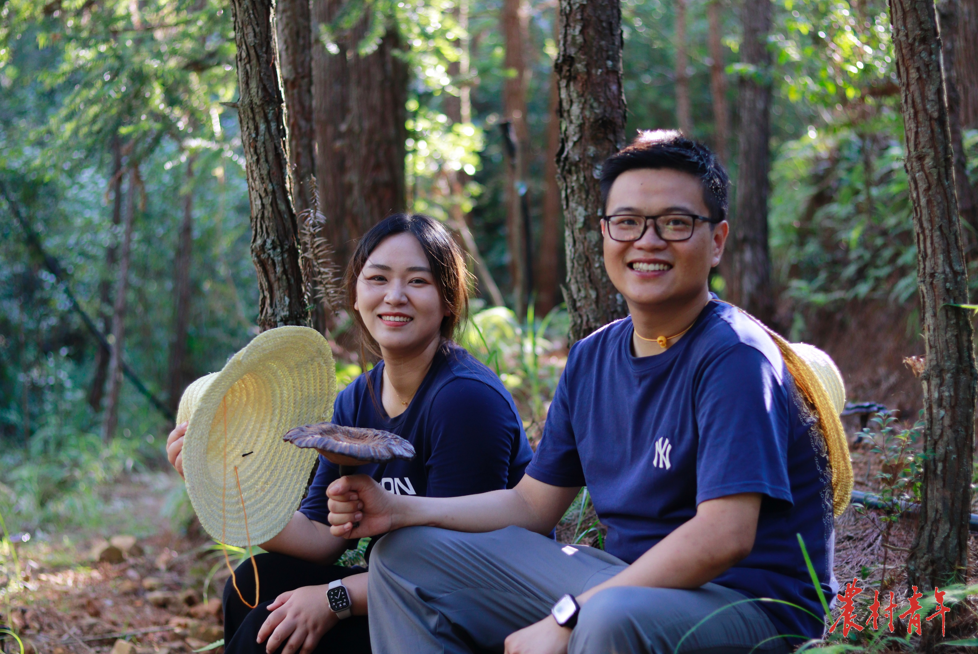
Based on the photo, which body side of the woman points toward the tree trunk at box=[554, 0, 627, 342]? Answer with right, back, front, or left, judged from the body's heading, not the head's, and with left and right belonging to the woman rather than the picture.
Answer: back

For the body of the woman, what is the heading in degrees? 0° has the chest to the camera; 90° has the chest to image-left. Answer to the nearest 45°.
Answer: approximately 45°

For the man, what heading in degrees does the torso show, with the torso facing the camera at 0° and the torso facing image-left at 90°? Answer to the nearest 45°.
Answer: approximately 45°

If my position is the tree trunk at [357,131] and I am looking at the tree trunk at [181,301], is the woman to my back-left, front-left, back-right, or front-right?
back-left

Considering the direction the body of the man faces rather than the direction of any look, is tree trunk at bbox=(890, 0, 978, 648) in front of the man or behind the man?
behind

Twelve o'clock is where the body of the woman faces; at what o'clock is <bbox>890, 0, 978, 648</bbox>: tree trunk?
The tree trunk is roughly at 8 o'clock from the woman.
